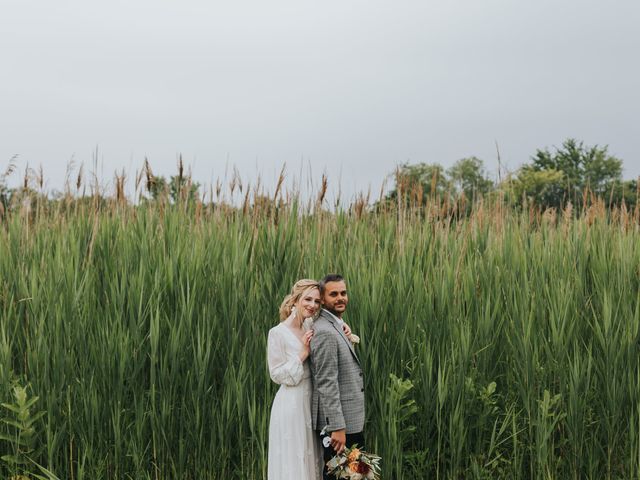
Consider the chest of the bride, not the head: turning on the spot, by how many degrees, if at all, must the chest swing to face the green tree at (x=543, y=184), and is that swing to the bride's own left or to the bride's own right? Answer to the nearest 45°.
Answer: approximately 135° to the bride's own left

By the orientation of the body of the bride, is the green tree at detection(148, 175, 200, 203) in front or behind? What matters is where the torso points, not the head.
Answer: behind

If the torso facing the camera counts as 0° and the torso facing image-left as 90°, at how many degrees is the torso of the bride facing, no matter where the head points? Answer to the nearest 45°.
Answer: approximately 315°

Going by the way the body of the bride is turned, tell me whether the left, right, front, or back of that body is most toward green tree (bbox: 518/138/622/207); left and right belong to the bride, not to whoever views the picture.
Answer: left
